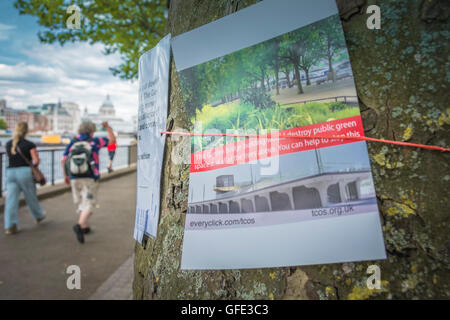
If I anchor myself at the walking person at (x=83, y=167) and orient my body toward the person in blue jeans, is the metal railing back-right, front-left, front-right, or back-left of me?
front-right

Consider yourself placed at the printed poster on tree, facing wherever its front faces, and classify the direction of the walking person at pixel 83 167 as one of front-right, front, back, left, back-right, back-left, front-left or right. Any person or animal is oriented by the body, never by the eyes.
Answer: back-right

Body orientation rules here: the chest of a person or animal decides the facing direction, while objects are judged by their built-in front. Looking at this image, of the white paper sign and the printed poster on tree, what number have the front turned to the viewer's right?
0

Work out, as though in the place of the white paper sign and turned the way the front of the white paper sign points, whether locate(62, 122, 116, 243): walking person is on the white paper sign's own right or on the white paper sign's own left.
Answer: on the white paper sign's own right

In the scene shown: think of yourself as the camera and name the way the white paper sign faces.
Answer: facing the viewer and to the left of the viewer

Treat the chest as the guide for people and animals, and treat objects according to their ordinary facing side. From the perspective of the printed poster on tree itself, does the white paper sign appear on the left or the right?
on its right

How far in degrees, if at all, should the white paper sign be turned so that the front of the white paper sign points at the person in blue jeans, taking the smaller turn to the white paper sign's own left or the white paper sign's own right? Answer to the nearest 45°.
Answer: approximately 90° to the white paper sign's own right

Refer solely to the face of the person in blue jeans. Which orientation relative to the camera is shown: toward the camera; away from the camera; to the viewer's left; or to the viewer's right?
away from the camera

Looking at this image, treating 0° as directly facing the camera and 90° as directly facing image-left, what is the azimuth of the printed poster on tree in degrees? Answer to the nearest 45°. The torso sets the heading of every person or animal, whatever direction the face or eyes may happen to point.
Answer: approximately 0°
